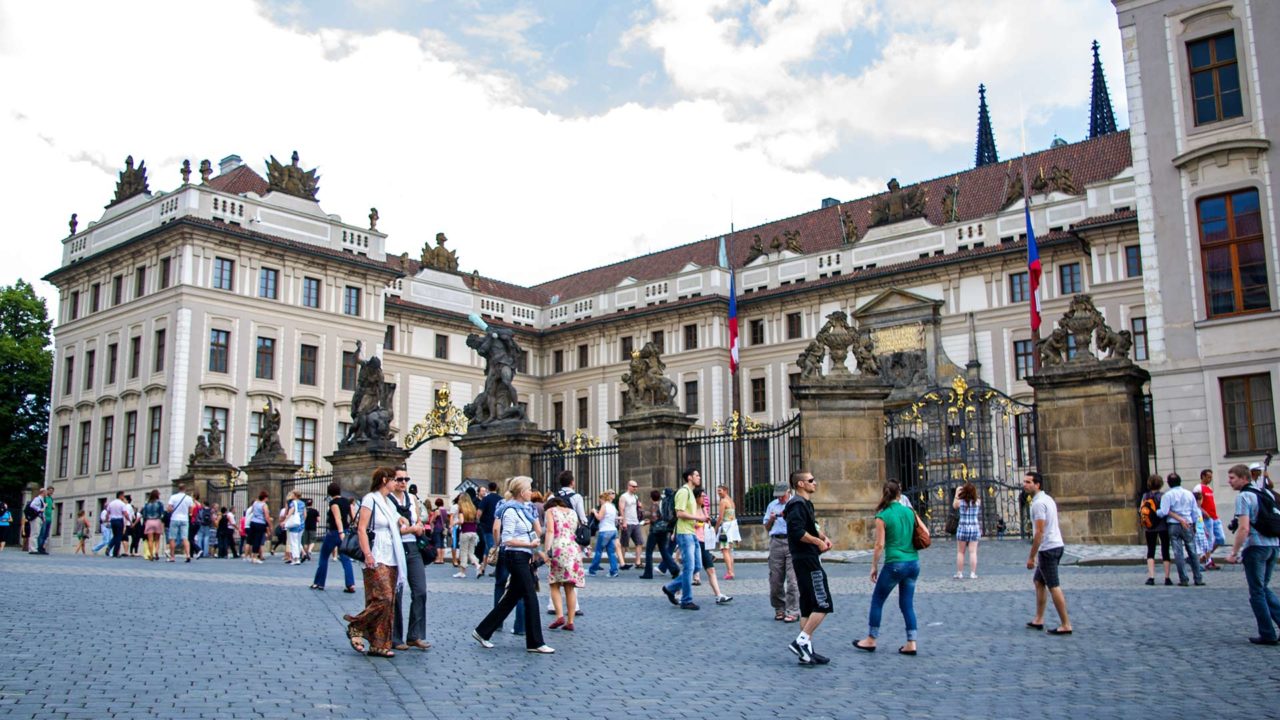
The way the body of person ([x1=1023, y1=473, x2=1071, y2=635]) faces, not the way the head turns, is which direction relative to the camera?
to the viewer's left

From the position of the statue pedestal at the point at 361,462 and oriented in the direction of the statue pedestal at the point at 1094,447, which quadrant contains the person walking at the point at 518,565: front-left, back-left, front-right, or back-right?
front-right

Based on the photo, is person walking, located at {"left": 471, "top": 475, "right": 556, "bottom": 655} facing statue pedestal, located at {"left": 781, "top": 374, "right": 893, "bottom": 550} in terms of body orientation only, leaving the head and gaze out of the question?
no

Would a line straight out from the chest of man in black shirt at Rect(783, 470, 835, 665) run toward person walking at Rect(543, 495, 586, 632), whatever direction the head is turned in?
no

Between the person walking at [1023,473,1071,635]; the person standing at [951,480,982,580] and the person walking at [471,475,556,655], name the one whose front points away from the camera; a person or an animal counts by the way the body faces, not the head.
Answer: the person standing at [951,480,982,580]

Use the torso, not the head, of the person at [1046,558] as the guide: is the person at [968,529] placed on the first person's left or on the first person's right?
on the first person's right

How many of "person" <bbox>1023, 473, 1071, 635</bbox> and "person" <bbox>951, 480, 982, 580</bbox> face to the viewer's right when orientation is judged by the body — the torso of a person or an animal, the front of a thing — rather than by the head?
0

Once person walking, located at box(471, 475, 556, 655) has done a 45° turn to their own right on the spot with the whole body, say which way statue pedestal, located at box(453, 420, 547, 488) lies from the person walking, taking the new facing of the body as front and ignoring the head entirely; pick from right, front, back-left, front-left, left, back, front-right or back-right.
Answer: back-left

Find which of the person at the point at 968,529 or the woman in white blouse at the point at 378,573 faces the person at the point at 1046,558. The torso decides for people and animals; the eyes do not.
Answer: the woman in white blouse

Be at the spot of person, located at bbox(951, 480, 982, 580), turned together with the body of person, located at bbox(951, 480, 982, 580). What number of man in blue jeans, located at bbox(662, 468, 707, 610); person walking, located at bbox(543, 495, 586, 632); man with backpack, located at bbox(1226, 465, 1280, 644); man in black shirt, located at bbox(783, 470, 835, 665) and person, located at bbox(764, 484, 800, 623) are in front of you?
0

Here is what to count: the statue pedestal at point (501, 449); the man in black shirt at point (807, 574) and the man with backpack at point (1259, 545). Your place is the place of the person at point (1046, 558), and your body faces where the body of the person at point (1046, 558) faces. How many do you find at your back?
1

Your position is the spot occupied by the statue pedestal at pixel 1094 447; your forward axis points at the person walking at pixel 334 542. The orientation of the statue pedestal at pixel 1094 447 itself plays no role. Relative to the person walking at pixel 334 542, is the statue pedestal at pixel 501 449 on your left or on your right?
right

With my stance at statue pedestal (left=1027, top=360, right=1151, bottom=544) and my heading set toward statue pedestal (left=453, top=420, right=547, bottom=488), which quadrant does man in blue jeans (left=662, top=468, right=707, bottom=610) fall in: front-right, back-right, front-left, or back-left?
front-left
